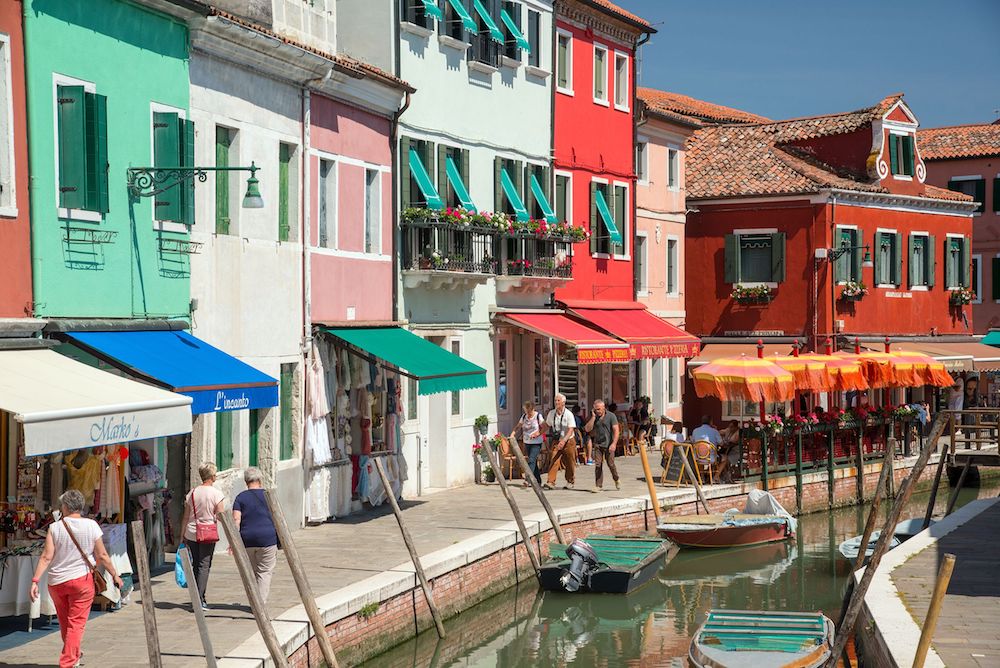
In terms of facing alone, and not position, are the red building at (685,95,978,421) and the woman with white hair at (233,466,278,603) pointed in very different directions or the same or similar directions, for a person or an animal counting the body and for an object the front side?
very different directions

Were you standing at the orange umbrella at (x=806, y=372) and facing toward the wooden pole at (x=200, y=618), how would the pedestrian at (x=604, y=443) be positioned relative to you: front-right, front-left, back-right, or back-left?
front-right

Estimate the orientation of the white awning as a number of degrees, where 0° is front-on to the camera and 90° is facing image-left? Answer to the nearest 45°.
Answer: approximately 315°

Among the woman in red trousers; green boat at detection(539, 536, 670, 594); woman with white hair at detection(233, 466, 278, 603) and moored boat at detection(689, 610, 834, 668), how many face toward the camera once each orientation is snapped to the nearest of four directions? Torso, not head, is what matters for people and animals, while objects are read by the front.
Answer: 1

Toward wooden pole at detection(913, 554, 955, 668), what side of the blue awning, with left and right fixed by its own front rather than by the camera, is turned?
front

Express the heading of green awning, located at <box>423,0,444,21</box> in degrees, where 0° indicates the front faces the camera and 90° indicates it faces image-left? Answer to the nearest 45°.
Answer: approximately 315°

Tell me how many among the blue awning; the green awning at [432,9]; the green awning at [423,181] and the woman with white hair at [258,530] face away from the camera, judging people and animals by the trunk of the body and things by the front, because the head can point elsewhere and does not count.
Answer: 1

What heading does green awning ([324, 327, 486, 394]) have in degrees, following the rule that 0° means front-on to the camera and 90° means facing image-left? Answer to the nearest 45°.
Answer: approximately 315°

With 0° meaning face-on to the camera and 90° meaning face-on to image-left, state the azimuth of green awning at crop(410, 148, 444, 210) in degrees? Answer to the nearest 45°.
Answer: approximately 315°

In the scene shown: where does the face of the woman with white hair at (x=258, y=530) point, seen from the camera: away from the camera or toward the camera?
away from the camera

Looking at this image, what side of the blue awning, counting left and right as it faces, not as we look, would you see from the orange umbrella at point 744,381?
left
